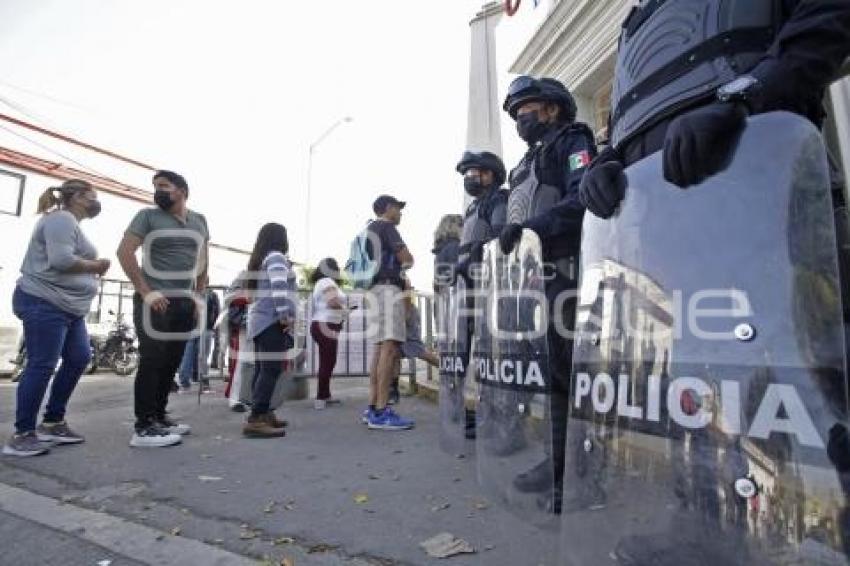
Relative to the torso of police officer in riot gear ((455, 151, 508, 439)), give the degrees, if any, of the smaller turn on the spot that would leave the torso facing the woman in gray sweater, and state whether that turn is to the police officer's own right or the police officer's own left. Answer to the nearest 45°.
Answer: approximately 45° to the police officer's own right

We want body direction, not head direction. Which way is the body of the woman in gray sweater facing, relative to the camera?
to the viewer's right

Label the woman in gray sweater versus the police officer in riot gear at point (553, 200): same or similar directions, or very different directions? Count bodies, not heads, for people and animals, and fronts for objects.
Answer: very different directions

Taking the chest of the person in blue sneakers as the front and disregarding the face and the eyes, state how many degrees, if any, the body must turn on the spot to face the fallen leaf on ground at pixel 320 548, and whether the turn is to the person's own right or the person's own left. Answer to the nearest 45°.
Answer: approximately 90° to the person's own right

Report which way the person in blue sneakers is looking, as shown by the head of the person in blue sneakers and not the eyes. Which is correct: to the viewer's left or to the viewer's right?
to the viewer's right

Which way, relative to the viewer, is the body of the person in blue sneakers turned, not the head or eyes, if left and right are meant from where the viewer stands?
facing to the right of the viewer
